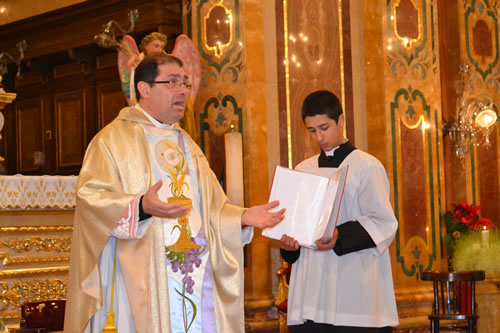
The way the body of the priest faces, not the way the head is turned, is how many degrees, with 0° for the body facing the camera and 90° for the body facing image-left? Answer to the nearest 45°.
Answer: approximately 315°

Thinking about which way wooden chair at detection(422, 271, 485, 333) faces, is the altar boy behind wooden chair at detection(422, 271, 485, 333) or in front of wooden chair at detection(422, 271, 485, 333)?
behind

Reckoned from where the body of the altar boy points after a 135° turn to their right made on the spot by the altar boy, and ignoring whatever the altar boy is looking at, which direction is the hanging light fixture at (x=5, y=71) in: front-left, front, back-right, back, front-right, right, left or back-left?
front-left

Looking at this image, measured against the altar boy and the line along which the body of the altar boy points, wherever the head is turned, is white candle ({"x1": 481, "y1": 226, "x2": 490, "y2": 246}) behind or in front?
behind

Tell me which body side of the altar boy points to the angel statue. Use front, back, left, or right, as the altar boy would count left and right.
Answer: right

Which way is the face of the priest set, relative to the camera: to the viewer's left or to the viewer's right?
to the viewer's right
